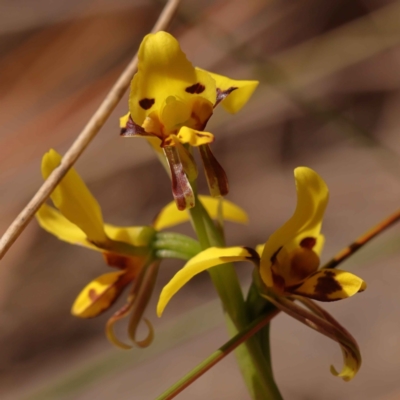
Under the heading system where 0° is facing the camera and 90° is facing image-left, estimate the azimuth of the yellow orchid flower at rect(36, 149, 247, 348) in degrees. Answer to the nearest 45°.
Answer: approximately 90°

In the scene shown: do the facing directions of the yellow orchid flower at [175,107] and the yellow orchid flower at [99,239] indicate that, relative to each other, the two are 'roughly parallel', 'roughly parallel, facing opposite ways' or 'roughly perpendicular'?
roughly perpendicular

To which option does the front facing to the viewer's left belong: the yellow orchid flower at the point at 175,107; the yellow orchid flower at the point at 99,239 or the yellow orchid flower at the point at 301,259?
the yellow orchid flower at the point at 99,239
